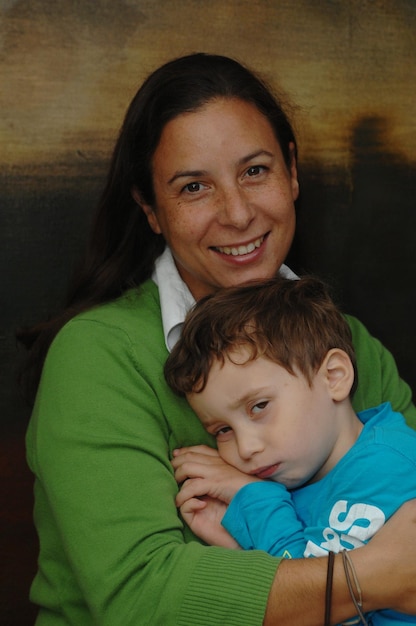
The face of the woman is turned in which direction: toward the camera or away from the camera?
toward the camera

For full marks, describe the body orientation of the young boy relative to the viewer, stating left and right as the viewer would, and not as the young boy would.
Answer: facing the viewer and to the left of the viewer

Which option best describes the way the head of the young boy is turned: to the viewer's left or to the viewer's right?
to the viewer's left
